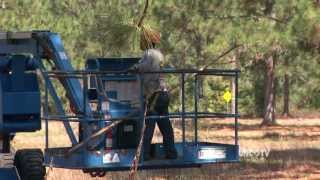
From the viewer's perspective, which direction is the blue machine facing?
to the viewer's right
